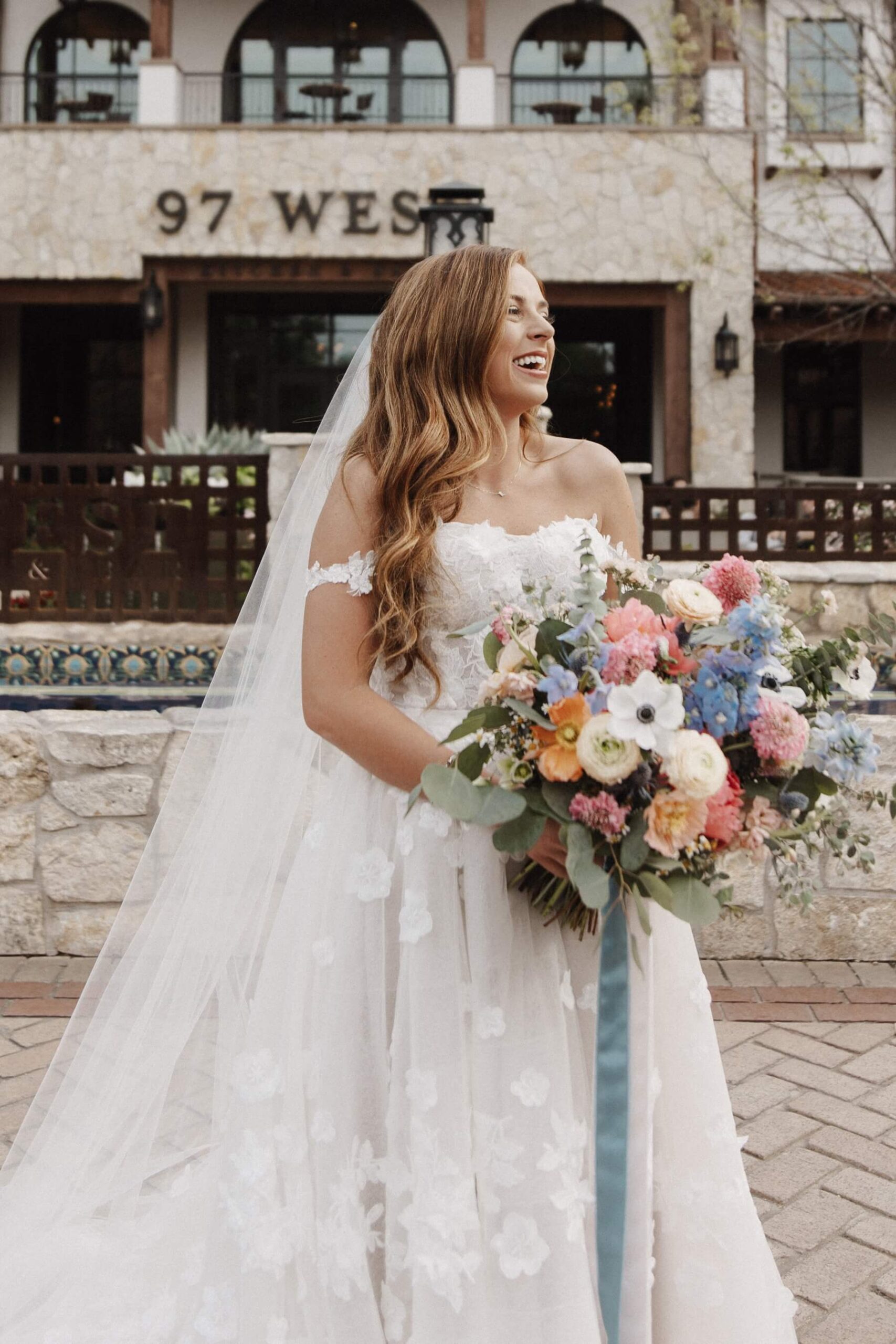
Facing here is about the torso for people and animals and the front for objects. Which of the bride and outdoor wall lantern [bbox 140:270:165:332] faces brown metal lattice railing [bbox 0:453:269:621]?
the outdoor wall lantern

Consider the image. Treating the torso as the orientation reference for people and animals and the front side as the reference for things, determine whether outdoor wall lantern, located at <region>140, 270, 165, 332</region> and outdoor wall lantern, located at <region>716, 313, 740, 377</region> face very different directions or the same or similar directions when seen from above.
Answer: same or similar directions

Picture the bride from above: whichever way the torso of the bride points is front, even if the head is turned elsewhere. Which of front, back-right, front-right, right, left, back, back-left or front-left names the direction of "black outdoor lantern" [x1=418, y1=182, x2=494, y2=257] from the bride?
back-left

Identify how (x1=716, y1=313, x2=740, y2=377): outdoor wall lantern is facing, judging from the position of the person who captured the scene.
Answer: facing the viewer

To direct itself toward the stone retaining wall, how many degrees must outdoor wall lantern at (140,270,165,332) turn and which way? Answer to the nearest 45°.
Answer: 0° — it already faces it

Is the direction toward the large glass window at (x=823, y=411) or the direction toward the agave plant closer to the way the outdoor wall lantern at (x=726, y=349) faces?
the agave plant

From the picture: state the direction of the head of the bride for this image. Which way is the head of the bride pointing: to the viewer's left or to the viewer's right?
to the viewer's right

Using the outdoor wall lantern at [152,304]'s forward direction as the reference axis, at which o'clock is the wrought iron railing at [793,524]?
The wrought iron railing is roughly at 11 o'clock from the outdoor wall lantern.

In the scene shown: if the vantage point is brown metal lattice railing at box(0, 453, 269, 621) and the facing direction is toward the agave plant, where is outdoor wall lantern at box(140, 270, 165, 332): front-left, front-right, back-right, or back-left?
front-left

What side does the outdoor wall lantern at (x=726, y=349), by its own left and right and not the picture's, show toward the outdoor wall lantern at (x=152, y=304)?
right

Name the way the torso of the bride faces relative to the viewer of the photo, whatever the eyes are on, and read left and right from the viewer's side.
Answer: facing the viewer and to the right of the viewer

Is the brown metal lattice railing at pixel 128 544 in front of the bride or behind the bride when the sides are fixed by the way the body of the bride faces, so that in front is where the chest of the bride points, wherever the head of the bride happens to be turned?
behind

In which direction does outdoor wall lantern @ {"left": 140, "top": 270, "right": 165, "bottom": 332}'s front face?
toward the camera

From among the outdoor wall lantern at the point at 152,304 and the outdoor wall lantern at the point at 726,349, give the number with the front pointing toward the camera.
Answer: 2
